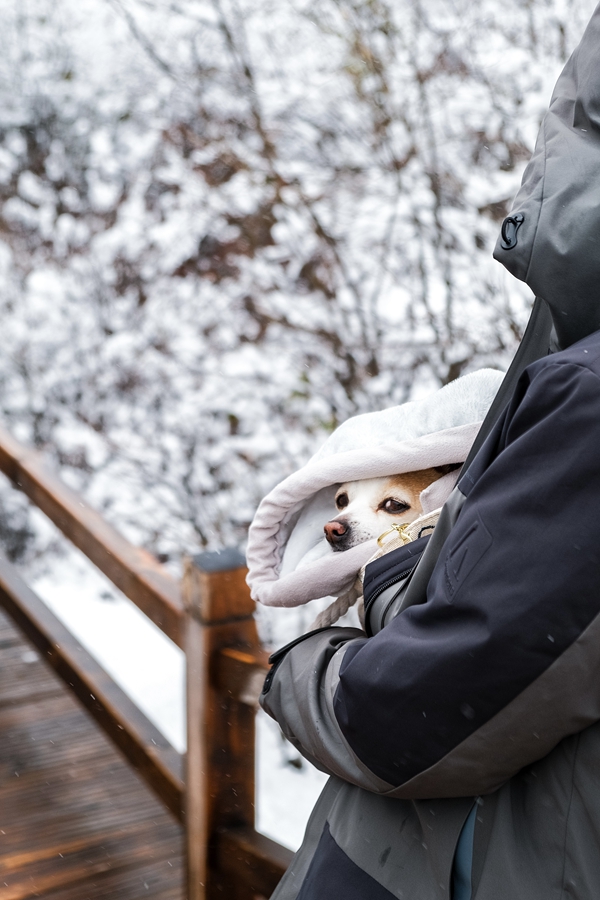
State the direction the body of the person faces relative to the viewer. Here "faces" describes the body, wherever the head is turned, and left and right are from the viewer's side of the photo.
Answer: facing to the left of the viewer

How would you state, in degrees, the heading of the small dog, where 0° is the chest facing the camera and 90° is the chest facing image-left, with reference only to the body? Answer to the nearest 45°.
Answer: approximately 45°
